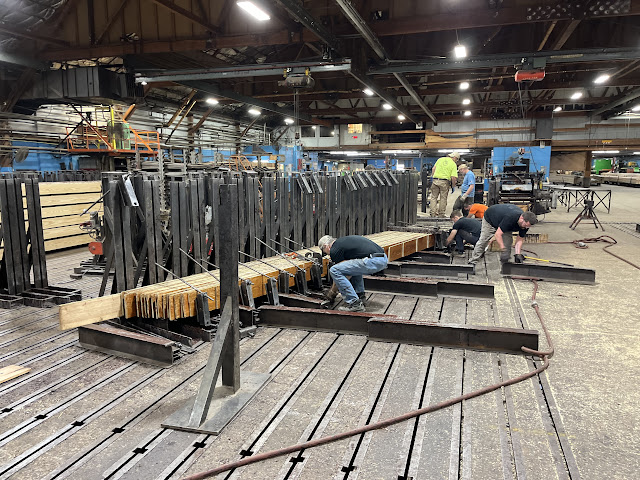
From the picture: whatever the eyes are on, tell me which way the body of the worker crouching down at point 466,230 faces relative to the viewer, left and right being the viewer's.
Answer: facing to the left of the viewer

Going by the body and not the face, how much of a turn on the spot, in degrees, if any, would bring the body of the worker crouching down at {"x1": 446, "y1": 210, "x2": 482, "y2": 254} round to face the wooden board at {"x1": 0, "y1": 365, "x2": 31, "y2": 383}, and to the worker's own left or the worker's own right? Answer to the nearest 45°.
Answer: approximately 45° to the worker's own left

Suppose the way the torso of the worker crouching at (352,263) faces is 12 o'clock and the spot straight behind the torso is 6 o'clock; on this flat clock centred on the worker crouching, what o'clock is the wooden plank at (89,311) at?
The wooden plank is roughly at 11 o'clock from the worker crouching.

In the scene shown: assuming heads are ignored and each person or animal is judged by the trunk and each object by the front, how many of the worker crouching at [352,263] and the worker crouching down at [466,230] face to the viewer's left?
2

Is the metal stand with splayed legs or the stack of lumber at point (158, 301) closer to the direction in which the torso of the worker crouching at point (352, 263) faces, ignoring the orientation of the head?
the stack of lumber

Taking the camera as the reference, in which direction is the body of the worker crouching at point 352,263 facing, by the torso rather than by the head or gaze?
to the viewer's left

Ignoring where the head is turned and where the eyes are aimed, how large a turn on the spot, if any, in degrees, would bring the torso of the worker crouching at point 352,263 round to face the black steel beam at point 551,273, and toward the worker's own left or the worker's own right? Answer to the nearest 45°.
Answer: approximately 135° to the worker's own right

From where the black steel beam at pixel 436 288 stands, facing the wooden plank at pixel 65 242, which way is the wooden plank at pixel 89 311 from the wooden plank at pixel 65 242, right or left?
left

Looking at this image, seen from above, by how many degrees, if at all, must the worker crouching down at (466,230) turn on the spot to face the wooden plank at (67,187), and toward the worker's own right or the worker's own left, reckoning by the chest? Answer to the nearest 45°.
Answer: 0° — they already face it

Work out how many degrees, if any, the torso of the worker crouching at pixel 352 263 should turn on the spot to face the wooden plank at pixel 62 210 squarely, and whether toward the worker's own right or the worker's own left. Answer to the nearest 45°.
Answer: approximately 45° to the worker's own right

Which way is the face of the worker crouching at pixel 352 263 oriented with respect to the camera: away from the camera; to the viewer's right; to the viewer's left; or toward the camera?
to the viewer's left

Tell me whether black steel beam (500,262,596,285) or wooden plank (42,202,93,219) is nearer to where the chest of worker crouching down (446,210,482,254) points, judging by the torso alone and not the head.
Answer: the wooden plank

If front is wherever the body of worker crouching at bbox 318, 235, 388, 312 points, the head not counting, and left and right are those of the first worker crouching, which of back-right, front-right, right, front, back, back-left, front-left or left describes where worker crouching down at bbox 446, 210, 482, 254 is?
back-right
